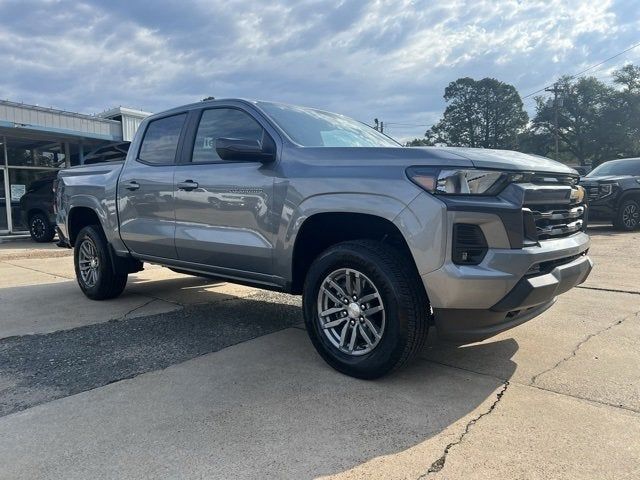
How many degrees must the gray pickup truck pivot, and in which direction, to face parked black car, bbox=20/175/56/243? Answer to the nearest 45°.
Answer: approximately 180°

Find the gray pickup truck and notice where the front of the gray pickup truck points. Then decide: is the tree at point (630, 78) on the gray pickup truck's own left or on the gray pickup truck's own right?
on the gray pickup truck's own left

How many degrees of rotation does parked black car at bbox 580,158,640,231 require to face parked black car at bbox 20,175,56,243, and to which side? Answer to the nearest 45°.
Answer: approximately 45° to its right

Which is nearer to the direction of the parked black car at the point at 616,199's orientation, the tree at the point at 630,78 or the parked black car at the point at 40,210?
the parked black car

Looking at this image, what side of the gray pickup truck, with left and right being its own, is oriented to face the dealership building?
back

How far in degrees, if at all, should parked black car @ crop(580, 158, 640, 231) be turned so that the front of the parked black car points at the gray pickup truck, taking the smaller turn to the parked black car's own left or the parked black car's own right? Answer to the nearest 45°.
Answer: approximately 45° to the parked black car's own left

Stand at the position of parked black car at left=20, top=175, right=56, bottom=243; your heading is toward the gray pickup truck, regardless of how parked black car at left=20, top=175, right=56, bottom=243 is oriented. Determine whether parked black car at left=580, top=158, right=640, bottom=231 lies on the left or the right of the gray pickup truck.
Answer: left

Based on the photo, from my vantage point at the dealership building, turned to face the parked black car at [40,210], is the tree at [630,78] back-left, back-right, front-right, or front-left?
back-left

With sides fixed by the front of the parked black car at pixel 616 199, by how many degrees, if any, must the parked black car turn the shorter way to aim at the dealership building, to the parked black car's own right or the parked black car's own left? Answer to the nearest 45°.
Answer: approximately 45° to the parked black car's own right

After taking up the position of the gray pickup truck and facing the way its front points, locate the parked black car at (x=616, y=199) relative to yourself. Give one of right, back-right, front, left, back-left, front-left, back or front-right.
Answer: left

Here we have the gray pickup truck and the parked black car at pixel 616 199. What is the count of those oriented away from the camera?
0
